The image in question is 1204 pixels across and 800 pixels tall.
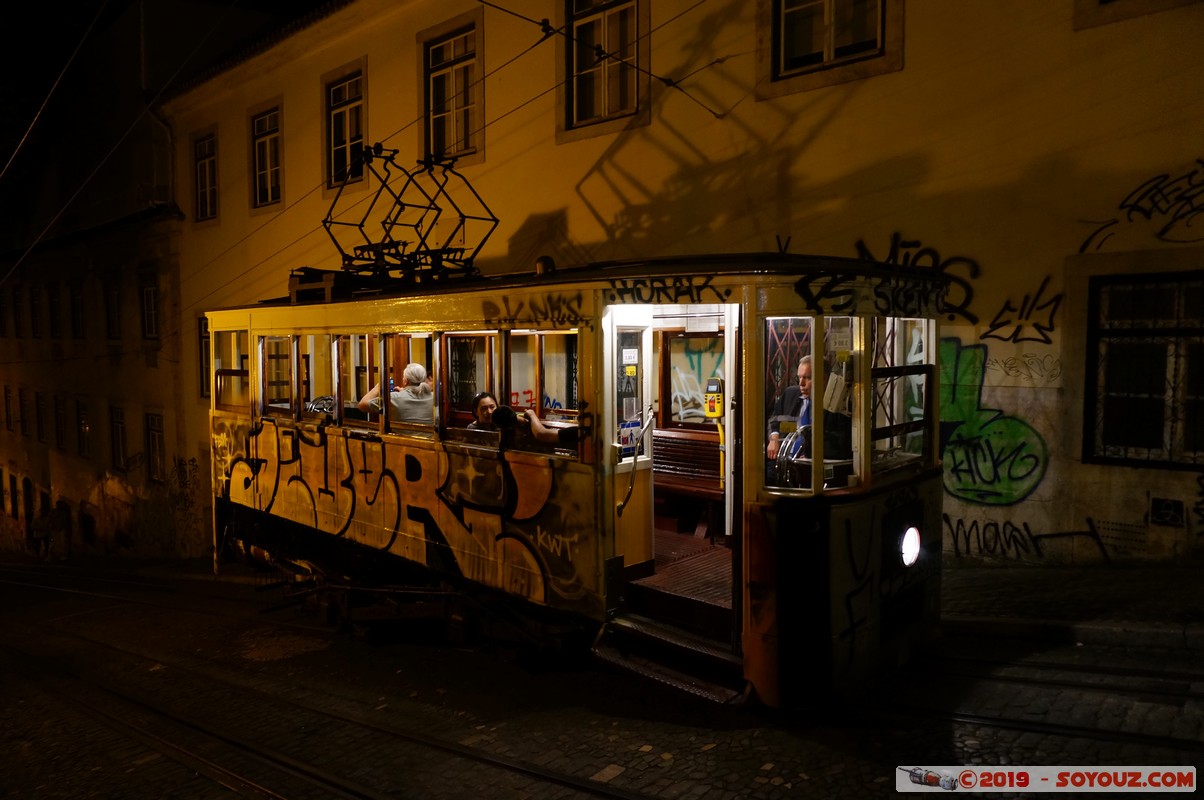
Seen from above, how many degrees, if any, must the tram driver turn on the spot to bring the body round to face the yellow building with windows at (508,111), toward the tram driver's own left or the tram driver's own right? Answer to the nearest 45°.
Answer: approximately 90° to the tram driver's own right

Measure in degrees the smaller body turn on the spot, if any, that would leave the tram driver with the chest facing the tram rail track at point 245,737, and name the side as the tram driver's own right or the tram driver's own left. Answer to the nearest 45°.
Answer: approximately 45° to the tram driver's own right

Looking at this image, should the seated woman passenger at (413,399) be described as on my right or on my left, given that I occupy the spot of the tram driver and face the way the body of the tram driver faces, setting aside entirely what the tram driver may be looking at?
on my right
